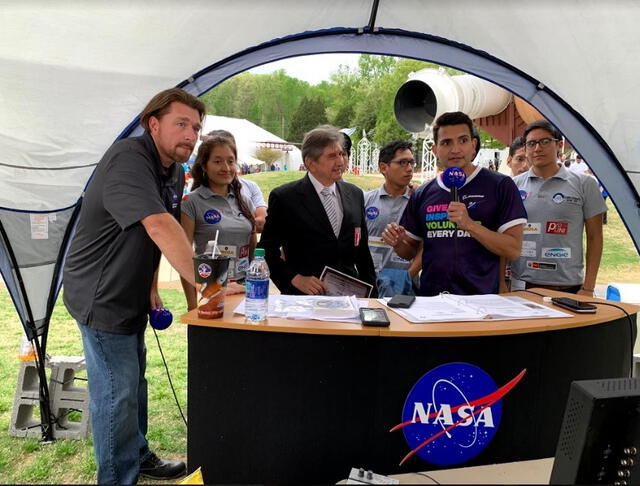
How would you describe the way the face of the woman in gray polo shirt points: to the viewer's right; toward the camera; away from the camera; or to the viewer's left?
toward the camera

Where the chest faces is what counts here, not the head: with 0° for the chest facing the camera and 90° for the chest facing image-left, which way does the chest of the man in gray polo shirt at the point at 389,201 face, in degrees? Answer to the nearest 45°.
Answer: approximately 315°

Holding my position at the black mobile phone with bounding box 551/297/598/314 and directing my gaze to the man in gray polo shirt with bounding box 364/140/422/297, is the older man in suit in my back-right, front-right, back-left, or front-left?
front-left

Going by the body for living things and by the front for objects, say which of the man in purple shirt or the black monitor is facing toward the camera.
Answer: the man in purple shirt

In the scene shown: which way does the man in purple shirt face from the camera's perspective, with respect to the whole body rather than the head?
toward the camera

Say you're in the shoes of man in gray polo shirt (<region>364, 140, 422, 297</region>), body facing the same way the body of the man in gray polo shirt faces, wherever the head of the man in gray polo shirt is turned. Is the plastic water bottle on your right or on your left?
on your right

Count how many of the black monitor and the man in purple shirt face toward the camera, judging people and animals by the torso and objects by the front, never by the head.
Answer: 1

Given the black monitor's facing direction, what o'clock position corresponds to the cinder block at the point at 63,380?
The cinder block is roughly at 11 o'clock from the black monitor.

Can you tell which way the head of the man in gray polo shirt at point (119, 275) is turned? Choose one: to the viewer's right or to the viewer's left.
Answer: to the viewer's right

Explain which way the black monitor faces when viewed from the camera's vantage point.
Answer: facing away from the viewer and to the left of the viewer

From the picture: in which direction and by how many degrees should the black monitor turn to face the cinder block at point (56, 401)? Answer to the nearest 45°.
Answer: approximately 45° to its left

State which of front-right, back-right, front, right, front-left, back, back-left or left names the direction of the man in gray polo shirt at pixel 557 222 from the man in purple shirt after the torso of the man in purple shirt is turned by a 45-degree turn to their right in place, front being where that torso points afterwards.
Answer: back

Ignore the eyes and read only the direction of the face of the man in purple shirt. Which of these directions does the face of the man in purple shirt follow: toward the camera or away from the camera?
toward the camera

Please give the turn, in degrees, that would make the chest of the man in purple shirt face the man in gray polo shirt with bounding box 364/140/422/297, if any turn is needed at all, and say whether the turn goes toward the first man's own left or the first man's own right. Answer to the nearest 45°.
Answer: approximately 135° to the first man's own right

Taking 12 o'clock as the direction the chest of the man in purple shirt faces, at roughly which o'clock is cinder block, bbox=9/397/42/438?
The cinder block is roughly at 3 o'clock from the man in purple shirt.

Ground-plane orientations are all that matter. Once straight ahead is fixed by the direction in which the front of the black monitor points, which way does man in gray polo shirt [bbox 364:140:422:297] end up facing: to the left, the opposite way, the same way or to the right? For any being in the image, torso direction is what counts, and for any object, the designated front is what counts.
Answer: the opposite way

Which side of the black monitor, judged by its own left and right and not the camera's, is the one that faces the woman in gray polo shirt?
front
